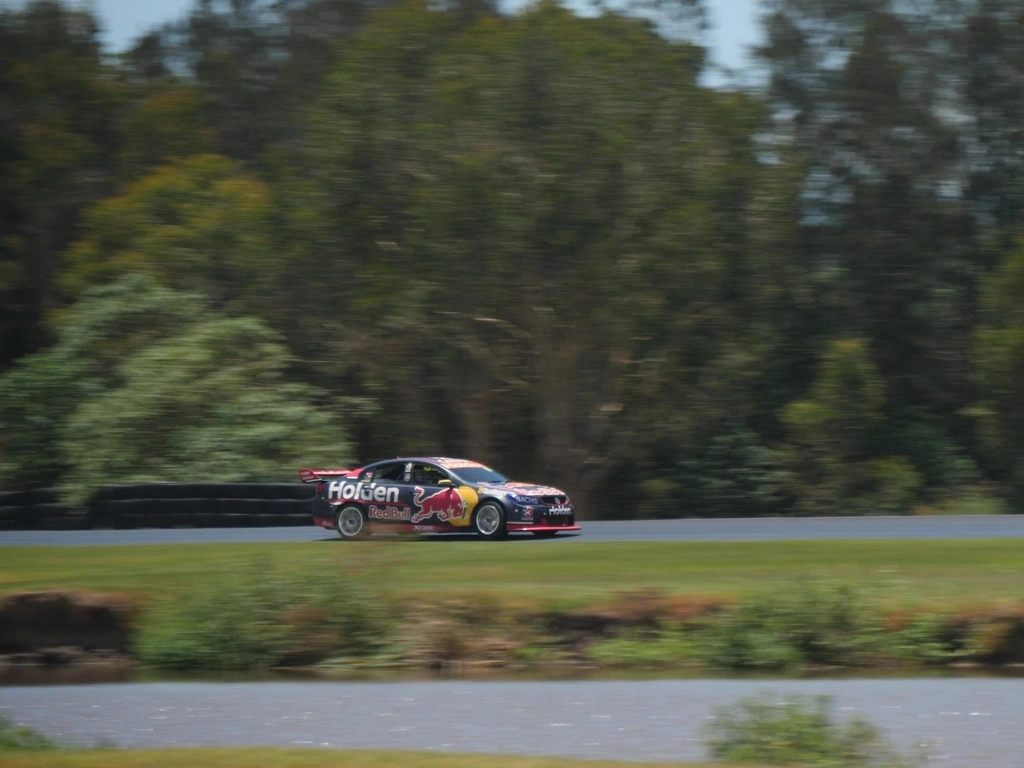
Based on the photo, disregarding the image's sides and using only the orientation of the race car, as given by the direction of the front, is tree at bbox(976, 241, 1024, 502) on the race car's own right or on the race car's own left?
on the race car's own left

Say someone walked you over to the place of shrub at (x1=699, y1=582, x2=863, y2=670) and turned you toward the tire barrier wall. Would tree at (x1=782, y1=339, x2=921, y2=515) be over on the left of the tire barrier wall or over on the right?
right

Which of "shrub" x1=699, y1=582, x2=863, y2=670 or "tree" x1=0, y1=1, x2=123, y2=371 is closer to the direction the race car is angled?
the shrub

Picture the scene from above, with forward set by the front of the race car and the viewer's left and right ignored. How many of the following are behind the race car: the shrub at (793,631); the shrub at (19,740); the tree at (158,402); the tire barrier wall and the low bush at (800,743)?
2

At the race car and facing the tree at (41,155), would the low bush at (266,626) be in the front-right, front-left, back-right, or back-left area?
back-left

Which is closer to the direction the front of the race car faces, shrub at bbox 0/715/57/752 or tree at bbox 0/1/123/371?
the shrub

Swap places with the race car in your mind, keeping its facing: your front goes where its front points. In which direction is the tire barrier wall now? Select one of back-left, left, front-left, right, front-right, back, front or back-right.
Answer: back

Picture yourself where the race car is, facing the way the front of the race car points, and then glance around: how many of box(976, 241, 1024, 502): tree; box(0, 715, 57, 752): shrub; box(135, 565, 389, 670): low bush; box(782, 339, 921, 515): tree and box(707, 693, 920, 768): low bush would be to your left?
2

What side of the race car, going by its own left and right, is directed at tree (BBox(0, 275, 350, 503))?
back

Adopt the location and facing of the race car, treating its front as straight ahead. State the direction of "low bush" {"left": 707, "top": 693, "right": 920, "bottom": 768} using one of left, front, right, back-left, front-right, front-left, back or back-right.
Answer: front-right

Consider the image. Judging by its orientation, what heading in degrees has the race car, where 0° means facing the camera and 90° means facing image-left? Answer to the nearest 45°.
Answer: approximately 315°
